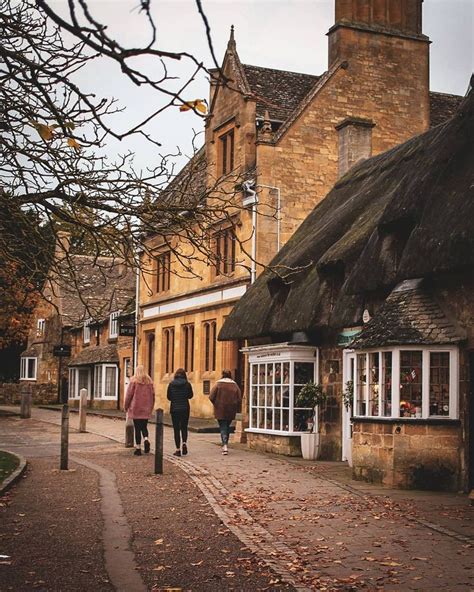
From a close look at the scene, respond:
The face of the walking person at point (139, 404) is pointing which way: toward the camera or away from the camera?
away from the camera

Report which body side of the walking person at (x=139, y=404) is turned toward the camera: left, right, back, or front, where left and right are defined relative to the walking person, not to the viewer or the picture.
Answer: back

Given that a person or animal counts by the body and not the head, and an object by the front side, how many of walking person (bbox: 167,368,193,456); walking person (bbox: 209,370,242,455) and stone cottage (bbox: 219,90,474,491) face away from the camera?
2

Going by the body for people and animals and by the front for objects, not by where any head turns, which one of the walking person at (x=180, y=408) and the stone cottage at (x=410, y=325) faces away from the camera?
the walking person

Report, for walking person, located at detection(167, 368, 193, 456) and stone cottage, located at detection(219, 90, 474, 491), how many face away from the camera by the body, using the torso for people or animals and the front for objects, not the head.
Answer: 1

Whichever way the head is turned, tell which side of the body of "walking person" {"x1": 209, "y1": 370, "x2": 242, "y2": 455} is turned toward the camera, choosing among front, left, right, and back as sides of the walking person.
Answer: back

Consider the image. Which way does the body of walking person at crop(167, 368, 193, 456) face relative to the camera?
away from the camera

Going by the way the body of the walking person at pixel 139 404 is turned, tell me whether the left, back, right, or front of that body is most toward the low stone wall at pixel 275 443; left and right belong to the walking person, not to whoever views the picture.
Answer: right

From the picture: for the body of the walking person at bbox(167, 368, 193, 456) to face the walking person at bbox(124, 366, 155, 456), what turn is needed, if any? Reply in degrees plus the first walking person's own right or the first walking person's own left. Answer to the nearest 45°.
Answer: approximately 90° to the first walking person's own left

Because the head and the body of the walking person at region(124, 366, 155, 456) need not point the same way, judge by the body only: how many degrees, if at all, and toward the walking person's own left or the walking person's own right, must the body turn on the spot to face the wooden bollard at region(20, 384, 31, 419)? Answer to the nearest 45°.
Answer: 0° — they already face it

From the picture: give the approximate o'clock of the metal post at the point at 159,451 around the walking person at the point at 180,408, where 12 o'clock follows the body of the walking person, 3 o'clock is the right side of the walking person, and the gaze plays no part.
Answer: The metal post is roughly at 6 o'clock from the walking person.

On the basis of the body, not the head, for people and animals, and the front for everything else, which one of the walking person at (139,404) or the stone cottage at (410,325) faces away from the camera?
the walking person
